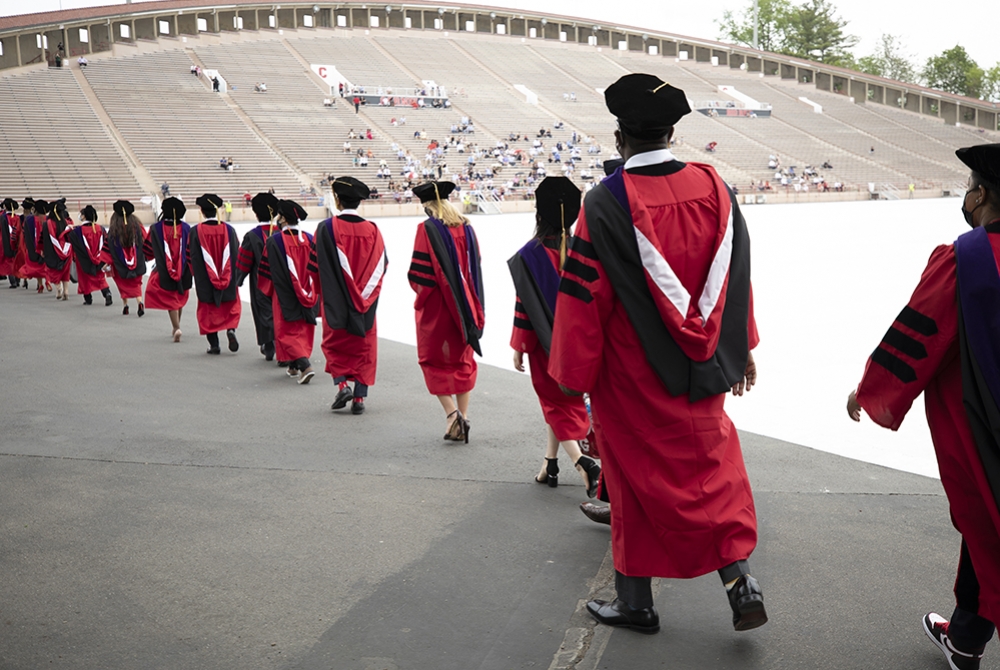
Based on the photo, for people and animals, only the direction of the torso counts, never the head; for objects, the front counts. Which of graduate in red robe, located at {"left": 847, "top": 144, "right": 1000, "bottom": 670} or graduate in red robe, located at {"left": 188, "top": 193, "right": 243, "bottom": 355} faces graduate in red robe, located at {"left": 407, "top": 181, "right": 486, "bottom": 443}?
graduate in red robe, located at {"left": 847, "top": 144, "right": 1000, "bottom": 670}

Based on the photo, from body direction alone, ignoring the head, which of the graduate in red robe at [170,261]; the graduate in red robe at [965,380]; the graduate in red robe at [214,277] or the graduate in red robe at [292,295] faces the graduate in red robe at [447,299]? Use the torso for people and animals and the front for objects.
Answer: the graduate in red robe at [965,380]

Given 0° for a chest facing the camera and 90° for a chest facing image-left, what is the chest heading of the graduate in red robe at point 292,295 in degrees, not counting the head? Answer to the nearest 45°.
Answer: approximately 135°

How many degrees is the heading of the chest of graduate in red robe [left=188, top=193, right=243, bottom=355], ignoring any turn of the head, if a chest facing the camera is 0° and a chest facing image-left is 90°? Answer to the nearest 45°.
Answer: approximately 180°

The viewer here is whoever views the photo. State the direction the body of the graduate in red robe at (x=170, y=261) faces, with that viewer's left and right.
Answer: facing away from the viewer

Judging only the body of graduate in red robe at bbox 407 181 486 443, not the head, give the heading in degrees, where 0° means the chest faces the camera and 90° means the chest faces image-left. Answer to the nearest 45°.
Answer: approximately 135°

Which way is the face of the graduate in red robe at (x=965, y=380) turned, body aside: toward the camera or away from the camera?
away from the camera

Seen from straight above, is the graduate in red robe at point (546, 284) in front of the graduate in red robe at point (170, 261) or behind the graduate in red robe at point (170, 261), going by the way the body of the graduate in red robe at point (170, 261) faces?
behind
